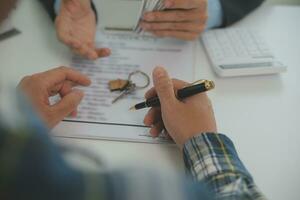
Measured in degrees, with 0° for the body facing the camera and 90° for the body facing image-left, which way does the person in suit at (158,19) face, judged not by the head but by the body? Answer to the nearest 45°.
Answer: approximately 0°
